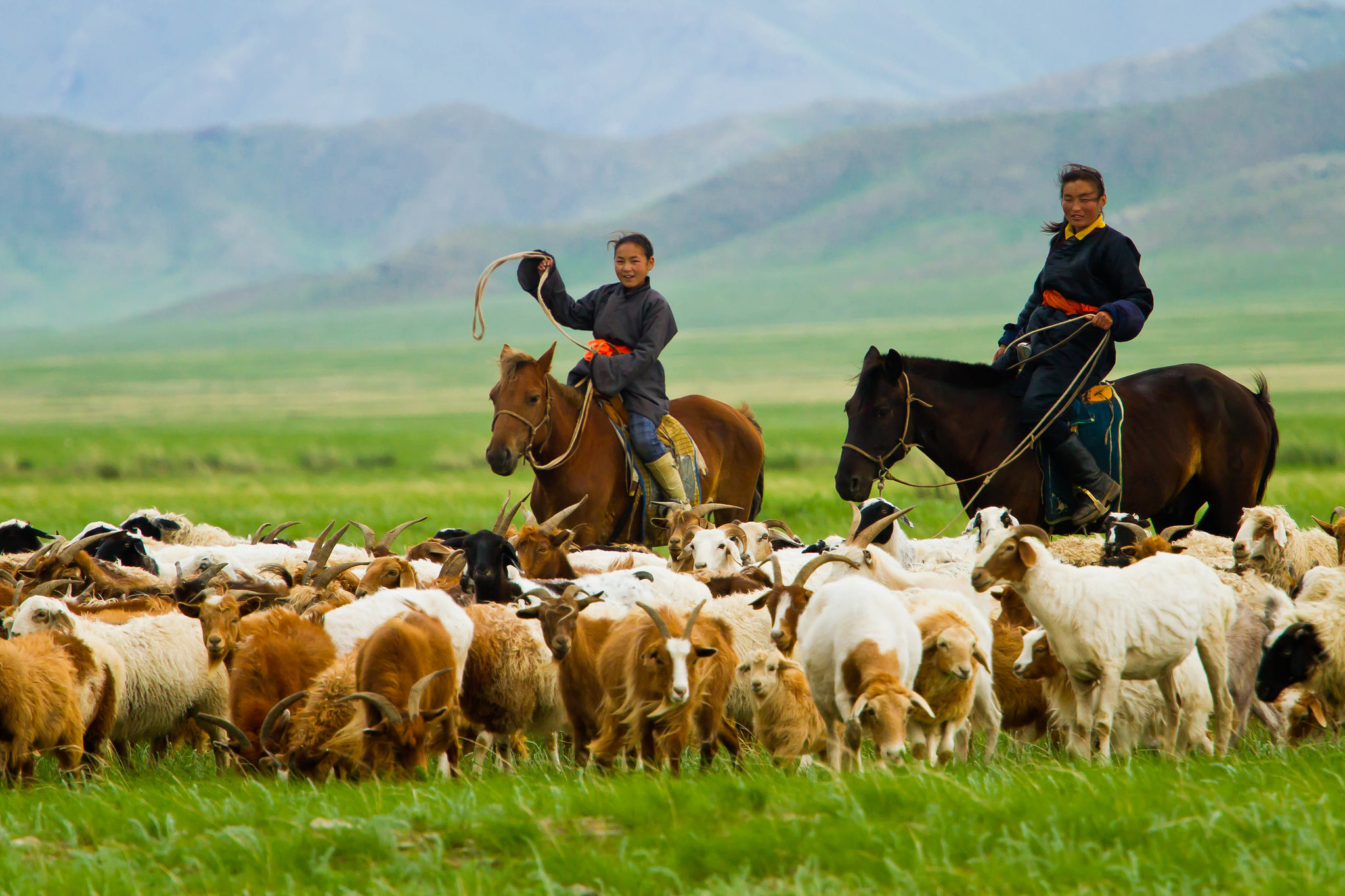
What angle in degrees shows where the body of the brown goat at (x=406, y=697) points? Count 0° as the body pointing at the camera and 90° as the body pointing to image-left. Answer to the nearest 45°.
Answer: approximately 0°

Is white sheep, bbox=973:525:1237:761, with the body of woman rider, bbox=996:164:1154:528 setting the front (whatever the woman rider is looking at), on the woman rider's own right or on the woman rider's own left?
on the woman rider's own left

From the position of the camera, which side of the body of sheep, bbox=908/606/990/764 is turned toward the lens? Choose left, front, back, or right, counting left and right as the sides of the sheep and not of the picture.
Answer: front

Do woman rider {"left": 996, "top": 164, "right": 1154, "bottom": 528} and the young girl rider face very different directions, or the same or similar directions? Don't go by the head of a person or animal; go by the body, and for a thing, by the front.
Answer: same or similar directions

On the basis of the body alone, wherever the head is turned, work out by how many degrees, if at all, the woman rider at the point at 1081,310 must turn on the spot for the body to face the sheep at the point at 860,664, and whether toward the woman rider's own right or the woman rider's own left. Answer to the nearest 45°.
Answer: approximately 45° to the woman rider's own left

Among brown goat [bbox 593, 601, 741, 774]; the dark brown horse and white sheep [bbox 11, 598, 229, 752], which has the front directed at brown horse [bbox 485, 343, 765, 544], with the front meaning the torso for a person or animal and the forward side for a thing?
the dark brown horse

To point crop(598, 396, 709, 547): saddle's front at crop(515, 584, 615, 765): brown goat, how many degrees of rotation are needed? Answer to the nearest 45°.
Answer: approximately 45° to its left

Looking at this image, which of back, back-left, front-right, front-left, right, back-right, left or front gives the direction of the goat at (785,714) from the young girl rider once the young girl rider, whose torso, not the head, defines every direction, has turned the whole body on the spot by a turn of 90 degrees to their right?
back-left

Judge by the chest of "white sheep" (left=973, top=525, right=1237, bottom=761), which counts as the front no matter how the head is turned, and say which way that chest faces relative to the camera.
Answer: to the viewer's left

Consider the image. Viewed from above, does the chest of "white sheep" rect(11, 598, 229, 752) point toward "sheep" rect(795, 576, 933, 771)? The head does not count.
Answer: no

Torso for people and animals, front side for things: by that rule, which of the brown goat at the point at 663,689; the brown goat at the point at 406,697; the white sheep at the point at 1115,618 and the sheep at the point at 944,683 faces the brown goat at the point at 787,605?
the white sheep

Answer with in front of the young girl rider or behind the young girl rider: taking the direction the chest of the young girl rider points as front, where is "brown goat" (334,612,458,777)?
in front

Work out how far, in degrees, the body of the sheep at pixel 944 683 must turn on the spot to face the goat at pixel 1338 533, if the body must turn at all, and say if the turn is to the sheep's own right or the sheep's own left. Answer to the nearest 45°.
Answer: approximately 135° to the sheep's own left

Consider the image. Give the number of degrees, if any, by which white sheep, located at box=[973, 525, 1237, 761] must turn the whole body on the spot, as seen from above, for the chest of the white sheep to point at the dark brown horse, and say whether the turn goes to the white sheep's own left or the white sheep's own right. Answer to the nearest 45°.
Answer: approximately 90° to the white sheep's own right

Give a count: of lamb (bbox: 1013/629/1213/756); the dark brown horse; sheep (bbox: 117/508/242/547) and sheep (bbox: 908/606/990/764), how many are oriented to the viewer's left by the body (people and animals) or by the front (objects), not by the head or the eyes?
3

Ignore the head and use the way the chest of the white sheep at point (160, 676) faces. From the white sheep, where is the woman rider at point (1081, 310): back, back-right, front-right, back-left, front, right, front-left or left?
back

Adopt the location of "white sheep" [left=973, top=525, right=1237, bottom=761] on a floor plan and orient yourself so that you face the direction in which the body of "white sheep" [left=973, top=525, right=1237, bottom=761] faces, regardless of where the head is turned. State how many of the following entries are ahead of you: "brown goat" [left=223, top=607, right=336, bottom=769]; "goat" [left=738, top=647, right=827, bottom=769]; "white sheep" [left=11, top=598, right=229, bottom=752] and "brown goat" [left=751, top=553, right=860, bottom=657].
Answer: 4

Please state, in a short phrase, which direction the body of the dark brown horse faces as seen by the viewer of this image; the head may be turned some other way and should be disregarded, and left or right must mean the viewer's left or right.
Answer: facing to the left of the viewer

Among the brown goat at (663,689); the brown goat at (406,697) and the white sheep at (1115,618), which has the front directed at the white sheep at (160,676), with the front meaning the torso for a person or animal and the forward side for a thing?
the white sheep at (1115,618)

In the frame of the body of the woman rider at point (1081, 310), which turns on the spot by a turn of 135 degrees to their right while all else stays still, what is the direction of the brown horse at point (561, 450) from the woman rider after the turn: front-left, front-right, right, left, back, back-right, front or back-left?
left

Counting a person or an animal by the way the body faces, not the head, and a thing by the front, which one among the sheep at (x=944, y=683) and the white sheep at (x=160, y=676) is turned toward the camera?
the sheep

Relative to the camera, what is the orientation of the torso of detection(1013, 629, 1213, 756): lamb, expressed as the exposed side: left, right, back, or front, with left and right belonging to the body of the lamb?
left

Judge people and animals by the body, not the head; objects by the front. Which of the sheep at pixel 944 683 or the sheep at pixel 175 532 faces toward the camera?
the sheep at pixel 944 683

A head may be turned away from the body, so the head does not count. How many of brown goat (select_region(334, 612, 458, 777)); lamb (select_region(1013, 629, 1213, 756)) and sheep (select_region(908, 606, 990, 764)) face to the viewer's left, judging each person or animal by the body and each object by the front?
1

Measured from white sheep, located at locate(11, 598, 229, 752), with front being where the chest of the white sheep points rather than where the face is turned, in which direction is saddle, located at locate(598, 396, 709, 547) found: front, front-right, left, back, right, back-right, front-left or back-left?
back-right
